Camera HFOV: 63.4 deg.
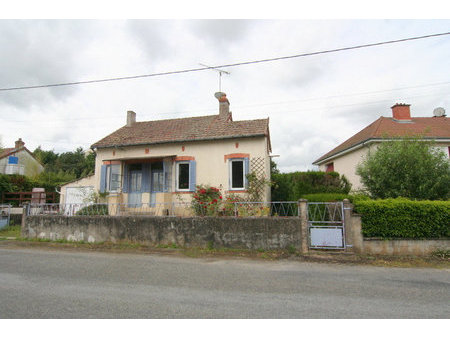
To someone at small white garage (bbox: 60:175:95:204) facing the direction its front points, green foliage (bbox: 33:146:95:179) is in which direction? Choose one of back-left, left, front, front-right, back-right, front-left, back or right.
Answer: back

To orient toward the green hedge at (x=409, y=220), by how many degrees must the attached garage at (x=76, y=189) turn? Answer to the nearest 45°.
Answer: approximately 45° to its left

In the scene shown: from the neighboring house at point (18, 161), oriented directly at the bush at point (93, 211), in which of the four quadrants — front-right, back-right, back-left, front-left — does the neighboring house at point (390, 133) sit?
front-left

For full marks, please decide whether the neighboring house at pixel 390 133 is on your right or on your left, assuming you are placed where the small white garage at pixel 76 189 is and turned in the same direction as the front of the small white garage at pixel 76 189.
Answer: on your left

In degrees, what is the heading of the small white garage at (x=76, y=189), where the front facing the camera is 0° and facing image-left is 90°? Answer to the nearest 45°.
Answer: approximately 0°

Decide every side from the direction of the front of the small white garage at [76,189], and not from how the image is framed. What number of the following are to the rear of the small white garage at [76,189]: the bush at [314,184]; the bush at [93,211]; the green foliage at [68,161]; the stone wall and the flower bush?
1

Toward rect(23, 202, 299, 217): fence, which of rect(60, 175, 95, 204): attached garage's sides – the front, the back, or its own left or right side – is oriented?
front

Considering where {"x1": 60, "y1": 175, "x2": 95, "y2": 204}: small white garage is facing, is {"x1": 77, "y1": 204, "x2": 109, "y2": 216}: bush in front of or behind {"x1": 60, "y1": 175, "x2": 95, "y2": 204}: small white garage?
in front

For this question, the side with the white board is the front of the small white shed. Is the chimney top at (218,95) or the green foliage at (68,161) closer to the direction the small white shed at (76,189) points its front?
the chimney top

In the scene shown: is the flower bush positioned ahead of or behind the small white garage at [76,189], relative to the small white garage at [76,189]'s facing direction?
ahead
